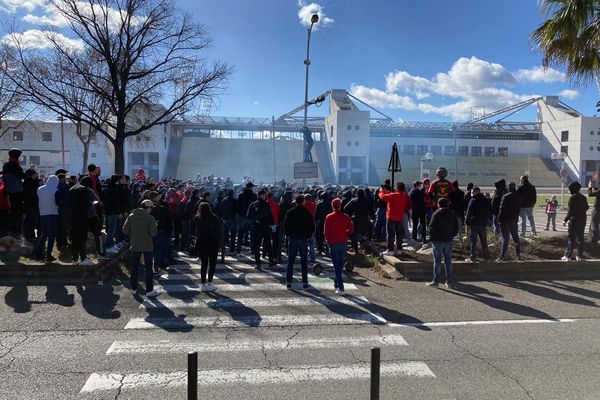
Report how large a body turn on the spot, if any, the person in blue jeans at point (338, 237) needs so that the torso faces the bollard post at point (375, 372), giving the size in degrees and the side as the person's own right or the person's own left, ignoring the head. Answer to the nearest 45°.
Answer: approximately 180°

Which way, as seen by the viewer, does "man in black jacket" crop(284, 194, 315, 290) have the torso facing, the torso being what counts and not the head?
away from the camera

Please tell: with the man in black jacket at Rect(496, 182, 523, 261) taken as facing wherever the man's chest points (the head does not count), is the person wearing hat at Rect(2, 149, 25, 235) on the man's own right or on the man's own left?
on the man's own left

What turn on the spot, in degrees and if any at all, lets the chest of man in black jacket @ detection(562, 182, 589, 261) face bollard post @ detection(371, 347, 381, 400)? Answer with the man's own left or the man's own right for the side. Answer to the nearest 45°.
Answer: approximately 135° to the man's own left

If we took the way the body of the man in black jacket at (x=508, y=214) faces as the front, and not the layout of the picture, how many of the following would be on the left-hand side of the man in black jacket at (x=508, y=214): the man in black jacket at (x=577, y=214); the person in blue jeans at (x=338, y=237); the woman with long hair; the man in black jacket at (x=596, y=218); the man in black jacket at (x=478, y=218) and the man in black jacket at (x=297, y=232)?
4

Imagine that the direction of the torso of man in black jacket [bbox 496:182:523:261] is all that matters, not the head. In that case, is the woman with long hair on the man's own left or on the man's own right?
on the man's own left

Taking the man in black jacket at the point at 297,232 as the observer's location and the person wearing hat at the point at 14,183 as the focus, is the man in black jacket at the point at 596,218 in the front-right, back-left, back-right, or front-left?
back-right

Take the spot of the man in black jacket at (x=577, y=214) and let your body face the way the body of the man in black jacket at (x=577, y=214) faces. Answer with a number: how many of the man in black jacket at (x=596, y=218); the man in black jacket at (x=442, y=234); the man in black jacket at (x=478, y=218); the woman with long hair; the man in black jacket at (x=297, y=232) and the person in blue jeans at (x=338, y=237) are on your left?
5

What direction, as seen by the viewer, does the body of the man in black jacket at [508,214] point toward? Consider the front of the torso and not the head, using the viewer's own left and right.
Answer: facing away from the viewer and to the left of the viewer

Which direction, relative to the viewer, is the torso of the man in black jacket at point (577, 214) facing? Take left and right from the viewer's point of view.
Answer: facing away from the viewer and to the left of the viewer

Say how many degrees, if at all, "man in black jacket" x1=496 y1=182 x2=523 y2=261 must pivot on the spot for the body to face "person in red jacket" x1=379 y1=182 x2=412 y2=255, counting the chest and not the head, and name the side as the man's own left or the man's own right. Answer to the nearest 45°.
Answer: approximately 45° to the man's own left

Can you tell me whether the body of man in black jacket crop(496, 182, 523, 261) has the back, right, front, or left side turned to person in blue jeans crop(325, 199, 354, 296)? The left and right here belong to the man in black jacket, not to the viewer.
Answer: left

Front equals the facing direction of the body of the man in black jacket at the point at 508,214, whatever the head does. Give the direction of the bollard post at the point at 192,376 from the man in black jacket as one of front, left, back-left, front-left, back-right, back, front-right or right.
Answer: back-left

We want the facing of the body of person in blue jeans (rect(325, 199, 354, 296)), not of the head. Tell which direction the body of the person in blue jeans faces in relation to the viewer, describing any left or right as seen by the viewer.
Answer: facing away from the viewer
